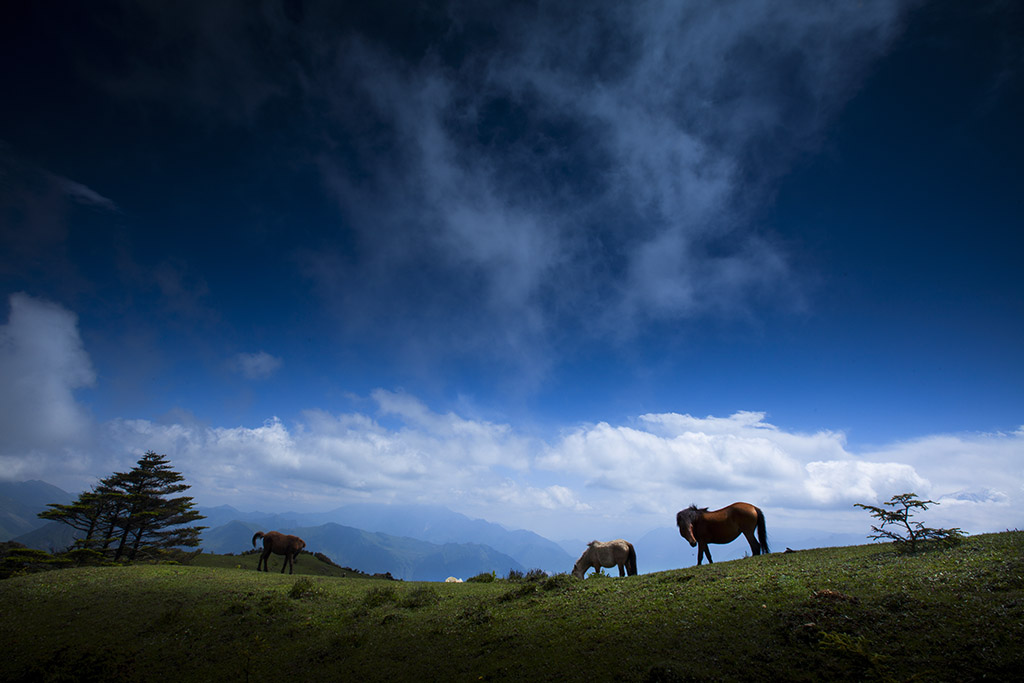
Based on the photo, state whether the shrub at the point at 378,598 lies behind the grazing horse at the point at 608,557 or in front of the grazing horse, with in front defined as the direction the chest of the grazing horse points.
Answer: in front

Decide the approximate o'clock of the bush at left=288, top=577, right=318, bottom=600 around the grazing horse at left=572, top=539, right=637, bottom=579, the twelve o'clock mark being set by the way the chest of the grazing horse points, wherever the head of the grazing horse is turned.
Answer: The bush is roughly at 11 o'clock from the grazing horse.

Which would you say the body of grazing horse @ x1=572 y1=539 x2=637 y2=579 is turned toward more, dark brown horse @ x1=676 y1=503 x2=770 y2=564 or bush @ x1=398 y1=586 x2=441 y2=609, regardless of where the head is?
the bush

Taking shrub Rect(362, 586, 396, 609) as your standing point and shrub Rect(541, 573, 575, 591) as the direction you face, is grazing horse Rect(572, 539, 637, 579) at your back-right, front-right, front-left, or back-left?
front-left

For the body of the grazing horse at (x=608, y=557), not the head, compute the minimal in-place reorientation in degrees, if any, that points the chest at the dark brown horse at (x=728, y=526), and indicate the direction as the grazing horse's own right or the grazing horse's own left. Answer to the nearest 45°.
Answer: approximately 135° to the grazing horse's own left

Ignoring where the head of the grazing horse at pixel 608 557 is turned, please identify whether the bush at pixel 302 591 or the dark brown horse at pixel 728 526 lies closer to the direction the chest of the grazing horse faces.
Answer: the bush

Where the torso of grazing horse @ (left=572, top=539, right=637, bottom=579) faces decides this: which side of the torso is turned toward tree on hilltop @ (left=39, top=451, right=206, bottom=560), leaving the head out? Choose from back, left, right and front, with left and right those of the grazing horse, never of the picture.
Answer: front

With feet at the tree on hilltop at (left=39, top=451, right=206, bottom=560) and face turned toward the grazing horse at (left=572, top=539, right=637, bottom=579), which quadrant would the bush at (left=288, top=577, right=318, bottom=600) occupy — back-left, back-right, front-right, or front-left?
front-right

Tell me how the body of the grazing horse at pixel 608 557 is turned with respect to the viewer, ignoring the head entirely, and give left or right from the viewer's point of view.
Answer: facing to the left of the viewer

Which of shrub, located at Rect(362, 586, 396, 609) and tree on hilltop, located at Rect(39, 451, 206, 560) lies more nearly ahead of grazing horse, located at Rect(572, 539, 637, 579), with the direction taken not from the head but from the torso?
the tree on hilltop

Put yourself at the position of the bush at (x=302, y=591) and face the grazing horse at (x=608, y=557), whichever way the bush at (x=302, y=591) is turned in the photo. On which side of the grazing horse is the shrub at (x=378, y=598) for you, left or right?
right

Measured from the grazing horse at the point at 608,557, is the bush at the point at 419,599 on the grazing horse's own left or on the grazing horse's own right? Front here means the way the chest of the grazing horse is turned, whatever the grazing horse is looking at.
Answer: on the grazing horse's own left
